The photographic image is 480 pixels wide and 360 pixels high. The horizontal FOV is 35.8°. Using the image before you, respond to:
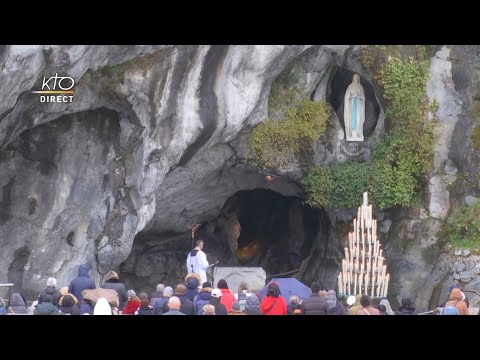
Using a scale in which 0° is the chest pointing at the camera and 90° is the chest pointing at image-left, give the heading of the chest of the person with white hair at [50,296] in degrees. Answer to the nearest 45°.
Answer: approximately 180°

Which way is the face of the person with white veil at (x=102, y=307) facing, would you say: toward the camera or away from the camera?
away from the camera

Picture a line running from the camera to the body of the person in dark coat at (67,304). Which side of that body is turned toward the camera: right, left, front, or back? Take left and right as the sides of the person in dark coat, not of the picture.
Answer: back

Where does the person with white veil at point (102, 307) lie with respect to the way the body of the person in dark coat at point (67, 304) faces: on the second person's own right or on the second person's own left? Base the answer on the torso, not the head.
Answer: on the second person's own right

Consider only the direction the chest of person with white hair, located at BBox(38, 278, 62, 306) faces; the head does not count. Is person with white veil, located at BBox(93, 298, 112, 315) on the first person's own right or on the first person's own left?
on the first person's own right

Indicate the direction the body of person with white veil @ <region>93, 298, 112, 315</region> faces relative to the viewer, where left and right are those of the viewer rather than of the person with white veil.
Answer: facing away from the viewer

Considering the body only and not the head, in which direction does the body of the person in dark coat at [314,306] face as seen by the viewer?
away from the camera

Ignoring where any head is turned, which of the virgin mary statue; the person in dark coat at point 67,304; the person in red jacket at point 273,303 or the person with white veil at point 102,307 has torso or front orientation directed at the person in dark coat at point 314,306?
the virgin mary statue

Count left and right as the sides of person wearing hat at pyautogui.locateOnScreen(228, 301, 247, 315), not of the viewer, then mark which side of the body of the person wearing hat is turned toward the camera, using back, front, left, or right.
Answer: back

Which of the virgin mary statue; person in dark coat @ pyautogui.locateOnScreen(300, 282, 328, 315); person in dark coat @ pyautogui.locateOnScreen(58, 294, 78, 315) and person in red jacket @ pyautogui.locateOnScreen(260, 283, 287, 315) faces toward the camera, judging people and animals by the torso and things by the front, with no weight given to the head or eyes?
the virgin mary statue

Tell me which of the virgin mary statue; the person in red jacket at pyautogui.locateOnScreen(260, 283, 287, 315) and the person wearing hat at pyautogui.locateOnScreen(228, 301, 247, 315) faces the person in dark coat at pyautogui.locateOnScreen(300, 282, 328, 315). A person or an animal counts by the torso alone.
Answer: the virgin mary statue

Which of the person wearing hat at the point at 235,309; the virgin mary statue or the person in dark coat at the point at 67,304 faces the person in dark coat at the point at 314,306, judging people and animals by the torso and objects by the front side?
the virgin mary statue

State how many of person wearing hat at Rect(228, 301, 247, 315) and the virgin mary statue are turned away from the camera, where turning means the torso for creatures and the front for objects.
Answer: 1
